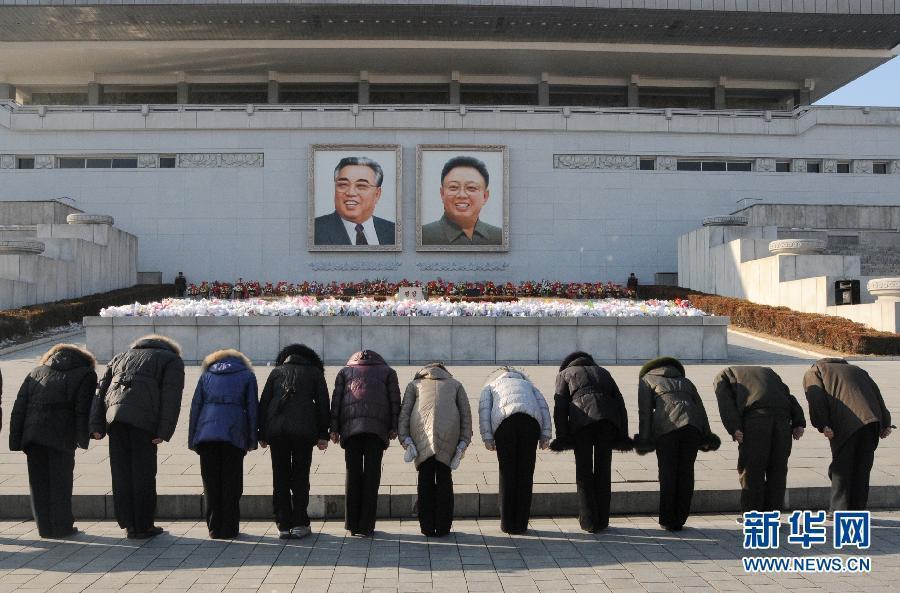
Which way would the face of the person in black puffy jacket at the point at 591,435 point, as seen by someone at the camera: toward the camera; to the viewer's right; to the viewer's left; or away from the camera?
away from the camera

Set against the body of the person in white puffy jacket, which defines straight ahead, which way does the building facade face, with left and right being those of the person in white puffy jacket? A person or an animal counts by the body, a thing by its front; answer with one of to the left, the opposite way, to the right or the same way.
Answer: the opposite way

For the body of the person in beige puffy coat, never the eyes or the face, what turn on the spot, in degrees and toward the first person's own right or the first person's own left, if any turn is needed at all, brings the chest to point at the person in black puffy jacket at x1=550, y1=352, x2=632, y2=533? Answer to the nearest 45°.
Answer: approximately 90° to the first person's own right

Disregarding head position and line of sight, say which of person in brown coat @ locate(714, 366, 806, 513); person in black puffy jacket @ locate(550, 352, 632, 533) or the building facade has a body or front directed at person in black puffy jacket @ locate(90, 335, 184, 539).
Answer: the building facade

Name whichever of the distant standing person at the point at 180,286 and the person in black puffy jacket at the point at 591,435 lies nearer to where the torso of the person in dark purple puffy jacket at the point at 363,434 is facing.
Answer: the distant standing person

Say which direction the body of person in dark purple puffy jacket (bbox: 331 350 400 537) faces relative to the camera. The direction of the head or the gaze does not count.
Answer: away from the camera

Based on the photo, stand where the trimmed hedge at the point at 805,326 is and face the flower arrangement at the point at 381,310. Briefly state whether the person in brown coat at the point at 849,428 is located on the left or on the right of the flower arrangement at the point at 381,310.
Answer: left

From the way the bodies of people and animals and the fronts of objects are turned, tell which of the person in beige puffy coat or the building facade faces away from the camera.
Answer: the person in beige puffy coat

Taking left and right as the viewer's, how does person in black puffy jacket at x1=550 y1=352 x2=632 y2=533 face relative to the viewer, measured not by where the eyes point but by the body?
facing away from the viewer

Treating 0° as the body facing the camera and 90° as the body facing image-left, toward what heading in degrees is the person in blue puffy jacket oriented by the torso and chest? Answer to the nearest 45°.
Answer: approximately 180°
